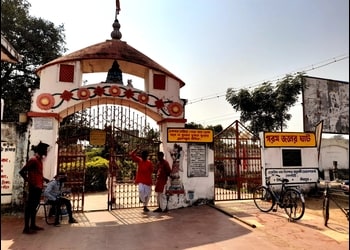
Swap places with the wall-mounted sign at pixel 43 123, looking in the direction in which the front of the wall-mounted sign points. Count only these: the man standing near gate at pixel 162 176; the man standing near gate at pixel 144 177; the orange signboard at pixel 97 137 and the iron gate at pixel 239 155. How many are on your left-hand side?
4

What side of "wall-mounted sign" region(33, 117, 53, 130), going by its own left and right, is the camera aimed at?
front

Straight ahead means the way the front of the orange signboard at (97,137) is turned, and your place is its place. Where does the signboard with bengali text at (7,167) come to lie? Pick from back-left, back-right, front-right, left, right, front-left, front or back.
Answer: right

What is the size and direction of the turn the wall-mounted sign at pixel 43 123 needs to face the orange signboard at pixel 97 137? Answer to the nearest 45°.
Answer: approximately 90° to its left

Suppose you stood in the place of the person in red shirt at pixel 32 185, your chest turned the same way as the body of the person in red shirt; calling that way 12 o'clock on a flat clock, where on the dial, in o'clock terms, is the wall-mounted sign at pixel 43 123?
The wall-mounted sign is roughly at 9 o'clock from the person in red shirt.

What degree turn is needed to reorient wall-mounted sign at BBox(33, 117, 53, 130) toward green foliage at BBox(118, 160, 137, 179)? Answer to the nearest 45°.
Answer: approximately 135° to its left

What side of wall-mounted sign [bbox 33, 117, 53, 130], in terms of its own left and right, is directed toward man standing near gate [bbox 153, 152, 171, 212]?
left

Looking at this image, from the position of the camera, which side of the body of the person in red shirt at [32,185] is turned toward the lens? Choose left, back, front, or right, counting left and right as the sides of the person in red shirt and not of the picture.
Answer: right

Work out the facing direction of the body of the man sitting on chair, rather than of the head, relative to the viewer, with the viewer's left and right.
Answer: facing the viewer and to the right of the viewer

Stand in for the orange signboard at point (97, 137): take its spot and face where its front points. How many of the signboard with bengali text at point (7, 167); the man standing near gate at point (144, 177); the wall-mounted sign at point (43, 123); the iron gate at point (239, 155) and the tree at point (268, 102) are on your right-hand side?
2
